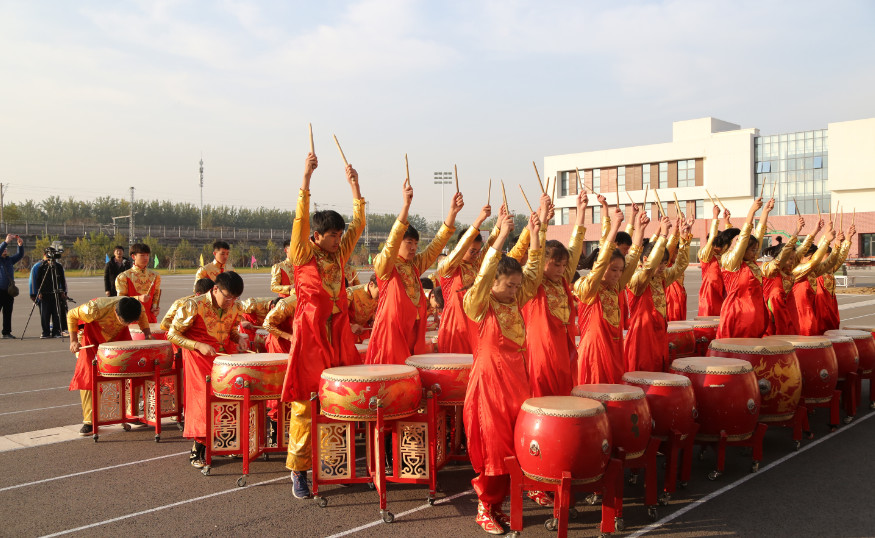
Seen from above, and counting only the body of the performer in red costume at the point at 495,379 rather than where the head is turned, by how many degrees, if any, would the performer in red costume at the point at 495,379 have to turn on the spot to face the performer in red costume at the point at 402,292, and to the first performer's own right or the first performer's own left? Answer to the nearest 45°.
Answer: approximately 180°

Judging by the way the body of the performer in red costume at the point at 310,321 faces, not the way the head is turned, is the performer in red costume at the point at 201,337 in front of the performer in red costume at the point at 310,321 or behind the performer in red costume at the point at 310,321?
behind

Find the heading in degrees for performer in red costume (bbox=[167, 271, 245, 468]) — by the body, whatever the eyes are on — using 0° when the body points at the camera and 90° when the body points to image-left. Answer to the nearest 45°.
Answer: approximately 315°

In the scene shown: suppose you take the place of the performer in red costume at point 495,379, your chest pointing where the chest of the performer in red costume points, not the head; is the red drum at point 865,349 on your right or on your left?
on your left

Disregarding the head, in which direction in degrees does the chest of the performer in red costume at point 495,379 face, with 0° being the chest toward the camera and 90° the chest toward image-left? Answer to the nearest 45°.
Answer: approximately 315°

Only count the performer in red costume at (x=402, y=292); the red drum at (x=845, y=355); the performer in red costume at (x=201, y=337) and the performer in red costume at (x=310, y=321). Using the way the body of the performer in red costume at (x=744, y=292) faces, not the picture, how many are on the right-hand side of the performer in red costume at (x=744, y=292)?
3

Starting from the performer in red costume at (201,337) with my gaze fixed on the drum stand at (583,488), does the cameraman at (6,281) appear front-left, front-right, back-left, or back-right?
back-left

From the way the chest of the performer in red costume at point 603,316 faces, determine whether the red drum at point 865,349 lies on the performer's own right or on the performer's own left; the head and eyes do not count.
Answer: on the performer's own left
